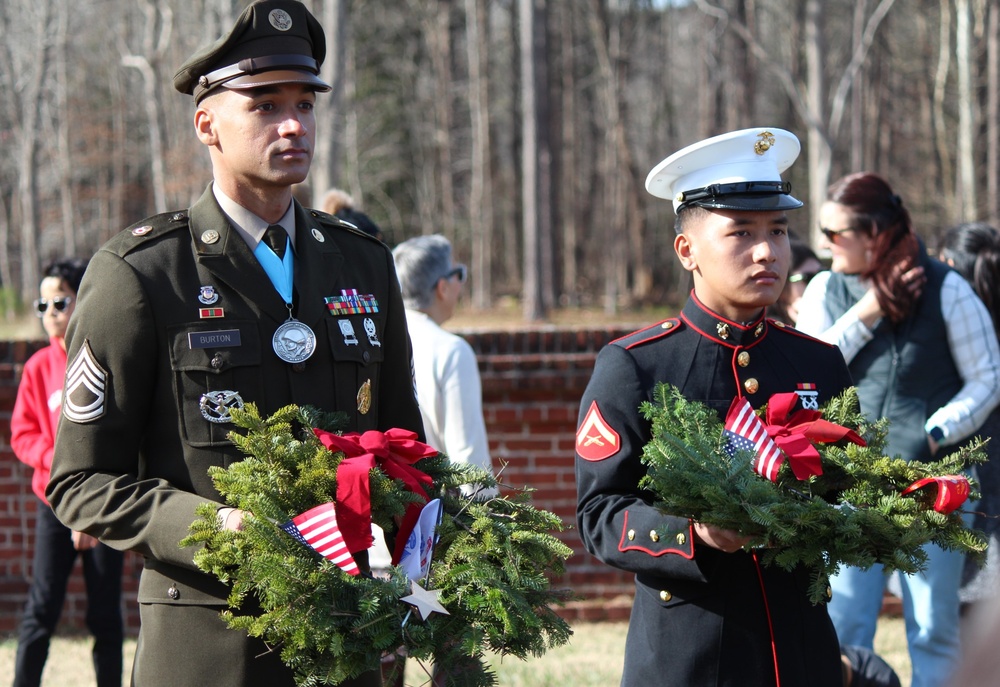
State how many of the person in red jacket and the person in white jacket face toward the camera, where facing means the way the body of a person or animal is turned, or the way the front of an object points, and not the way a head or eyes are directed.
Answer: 1

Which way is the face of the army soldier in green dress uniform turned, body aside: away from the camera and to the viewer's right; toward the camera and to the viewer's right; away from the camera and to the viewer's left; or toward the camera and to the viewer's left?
toward the camera and to the viewer's right

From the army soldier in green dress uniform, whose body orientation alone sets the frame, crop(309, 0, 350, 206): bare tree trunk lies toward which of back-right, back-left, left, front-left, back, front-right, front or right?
back-left

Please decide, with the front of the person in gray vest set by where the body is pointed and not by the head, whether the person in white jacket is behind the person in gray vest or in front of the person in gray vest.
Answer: in front

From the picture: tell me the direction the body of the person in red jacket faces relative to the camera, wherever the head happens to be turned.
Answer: toward the camera

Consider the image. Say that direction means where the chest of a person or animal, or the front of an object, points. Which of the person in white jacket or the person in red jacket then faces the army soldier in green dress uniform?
the person in red jacket

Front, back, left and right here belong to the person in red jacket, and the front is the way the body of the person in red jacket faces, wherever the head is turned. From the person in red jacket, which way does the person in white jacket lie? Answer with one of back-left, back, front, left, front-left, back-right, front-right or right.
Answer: front-left

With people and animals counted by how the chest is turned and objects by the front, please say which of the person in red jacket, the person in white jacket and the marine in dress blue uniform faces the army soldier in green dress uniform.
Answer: the person in red jacket

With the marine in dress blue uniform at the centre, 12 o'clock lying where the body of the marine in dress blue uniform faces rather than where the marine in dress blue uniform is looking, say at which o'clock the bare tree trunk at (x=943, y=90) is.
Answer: The bare tree trunk is roughly at 8 o'clock from the marine in dress blue uniform.

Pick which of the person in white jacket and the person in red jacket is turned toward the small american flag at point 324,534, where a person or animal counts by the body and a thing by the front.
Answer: the person in red jacket

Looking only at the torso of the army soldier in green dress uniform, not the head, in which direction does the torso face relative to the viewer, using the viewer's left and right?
facing the viewer and to the right of the viewer
